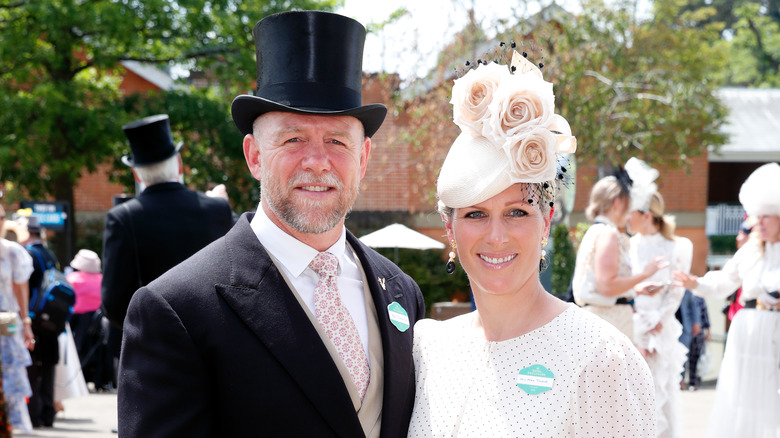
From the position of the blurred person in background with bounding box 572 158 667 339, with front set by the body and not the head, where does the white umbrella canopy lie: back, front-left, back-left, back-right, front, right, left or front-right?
back-left

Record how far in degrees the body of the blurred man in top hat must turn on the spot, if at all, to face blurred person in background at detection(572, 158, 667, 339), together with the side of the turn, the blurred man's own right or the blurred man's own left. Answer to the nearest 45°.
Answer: approximately 90° to the blurred man's own right

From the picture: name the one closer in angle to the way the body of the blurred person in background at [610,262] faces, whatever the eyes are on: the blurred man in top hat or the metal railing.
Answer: the metal railing

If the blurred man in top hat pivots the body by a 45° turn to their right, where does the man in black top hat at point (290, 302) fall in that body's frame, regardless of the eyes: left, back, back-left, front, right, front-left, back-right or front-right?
back-right

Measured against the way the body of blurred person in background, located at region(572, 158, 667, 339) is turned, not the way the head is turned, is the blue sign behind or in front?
behind

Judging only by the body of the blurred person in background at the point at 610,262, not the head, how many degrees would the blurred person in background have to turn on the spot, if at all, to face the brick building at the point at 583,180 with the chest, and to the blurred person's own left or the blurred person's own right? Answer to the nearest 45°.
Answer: approximately 90° to the blurred person's own left

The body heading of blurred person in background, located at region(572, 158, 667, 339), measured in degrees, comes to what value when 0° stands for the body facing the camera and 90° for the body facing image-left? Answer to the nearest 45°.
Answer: approximately 270°

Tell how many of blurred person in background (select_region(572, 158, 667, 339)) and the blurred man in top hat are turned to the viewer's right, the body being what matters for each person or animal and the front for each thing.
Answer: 1

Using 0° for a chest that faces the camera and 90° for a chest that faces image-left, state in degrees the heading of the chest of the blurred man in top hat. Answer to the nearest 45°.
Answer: approximately 180°

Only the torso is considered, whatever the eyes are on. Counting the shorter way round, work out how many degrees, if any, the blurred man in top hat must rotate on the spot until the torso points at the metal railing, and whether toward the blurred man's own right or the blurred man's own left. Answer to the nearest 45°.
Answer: approximately 45° to the blurred man's own right

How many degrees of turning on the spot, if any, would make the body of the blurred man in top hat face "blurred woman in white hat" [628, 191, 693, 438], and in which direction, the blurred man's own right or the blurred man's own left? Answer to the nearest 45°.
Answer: approximately 90° to the blurred man's own right

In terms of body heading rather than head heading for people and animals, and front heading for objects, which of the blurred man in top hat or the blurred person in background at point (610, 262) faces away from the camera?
the blurred man in top hat

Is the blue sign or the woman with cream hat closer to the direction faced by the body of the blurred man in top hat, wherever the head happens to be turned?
the blue sign
